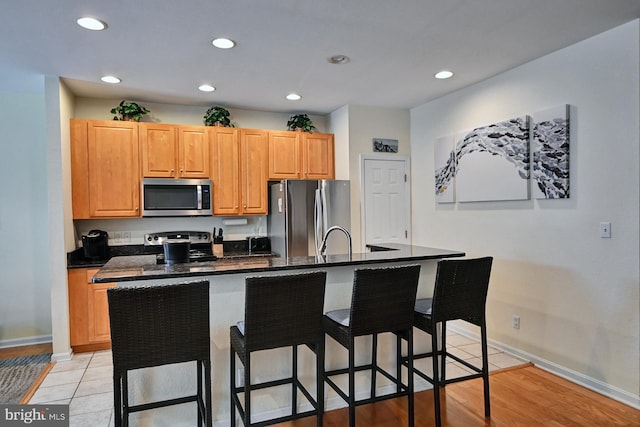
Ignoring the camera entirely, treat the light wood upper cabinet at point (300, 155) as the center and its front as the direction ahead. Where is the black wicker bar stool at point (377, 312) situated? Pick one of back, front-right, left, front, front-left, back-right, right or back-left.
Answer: front

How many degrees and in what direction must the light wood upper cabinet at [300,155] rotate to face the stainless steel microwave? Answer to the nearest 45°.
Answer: approximately 90° to its right

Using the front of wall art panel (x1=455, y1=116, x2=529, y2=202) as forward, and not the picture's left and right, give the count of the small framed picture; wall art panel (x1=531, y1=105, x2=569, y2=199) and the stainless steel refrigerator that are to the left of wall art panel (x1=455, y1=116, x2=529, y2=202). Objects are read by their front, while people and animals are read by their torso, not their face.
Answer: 1

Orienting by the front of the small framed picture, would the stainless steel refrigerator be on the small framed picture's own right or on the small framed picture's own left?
on the small framed picture's own right

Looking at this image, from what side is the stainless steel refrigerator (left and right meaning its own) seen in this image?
front

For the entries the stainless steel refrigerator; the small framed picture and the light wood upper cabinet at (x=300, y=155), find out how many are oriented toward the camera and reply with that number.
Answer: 3

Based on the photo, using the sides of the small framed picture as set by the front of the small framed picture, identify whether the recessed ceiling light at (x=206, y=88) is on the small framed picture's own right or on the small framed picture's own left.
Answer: on the small framed picture's own right

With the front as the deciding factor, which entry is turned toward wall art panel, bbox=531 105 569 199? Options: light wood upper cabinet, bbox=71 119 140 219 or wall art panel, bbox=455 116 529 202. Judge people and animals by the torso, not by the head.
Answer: the light wood upper cabinet

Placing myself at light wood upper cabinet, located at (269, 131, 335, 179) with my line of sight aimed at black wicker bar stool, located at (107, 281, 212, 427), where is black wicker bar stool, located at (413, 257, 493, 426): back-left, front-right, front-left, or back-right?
front-left

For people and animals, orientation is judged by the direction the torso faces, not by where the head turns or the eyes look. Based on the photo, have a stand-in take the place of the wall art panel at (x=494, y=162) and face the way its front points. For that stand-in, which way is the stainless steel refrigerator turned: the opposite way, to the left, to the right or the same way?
to the left

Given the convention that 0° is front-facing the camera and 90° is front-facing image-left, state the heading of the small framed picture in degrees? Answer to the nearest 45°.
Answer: approximately 0°

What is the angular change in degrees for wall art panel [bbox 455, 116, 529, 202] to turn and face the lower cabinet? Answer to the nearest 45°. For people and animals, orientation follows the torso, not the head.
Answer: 0° — it already faces it

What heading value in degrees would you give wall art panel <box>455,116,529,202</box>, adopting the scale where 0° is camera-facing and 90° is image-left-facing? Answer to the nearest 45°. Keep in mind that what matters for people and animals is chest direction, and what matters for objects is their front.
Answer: approximately 45°

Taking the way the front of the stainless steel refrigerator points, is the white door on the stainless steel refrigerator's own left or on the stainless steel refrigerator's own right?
on the stainless steel refrigerator's own left

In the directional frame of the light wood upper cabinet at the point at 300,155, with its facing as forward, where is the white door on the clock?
The white door is roughly at 9 o'clock from the light wood upper cabinet.

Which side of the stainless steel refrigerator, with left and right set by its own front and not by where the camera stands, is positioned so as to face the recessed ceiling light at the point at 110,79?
right
